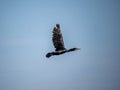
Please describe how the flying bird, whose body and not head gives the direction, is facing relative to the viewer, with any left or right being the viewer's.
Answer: facing to the right of the viewer
